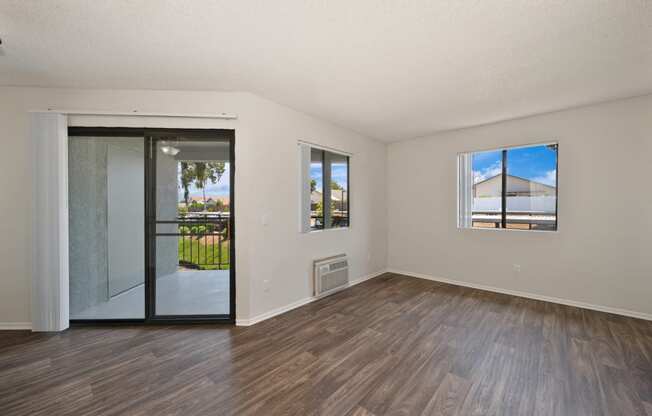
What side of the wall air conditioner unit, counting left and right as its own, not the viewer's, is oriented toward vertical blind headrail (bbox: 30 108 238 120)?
right

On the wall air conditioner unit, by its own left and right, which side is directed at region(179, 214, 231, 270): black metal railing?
back

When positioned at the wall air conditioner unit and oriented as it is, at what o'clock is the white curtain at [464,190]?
The white curtain is roughly at 10 o'clock from the wall air conditioner unit.

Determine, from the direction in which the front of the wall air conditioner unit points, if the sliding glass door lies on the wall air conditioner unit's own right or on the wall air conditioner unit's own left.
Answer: on the wall air conditioner unit's own right

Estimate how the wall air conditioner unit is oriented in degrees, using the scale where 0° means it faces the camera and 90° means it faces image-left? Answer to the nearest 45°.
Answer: approximately 315°
